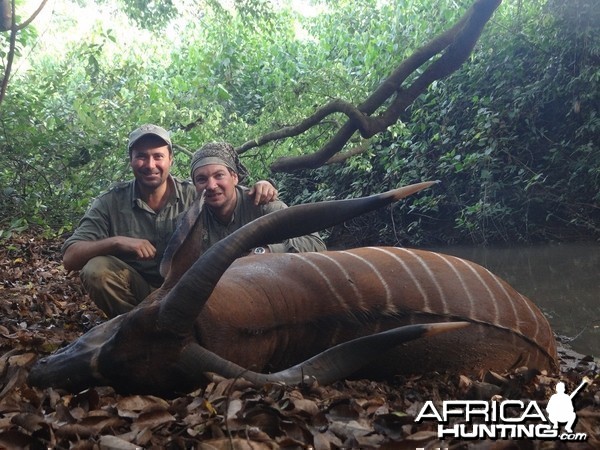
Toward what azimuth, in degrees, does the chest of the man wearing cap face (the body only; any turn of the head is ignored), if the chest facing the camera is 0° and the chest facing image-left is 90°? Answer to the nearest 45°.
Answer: approximately 0°

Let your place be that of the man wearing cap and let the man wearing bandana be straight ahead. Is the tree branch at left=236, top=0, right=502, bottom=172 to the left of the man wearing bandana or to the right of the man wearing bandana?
left

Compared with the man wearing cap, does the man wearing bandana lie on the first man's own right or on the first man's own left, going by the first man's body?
on the first man's own left

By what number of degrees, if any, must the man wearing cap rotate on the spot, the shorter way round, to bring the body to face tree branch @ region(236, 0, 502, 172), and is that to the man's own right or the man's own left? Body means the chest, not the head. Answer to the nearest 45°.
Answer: approximately 135° to the man's own left

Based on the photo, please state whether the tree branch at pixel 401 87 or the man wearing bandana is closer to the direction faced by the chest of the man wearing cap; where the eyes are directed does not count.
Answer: the man wearing bandana
